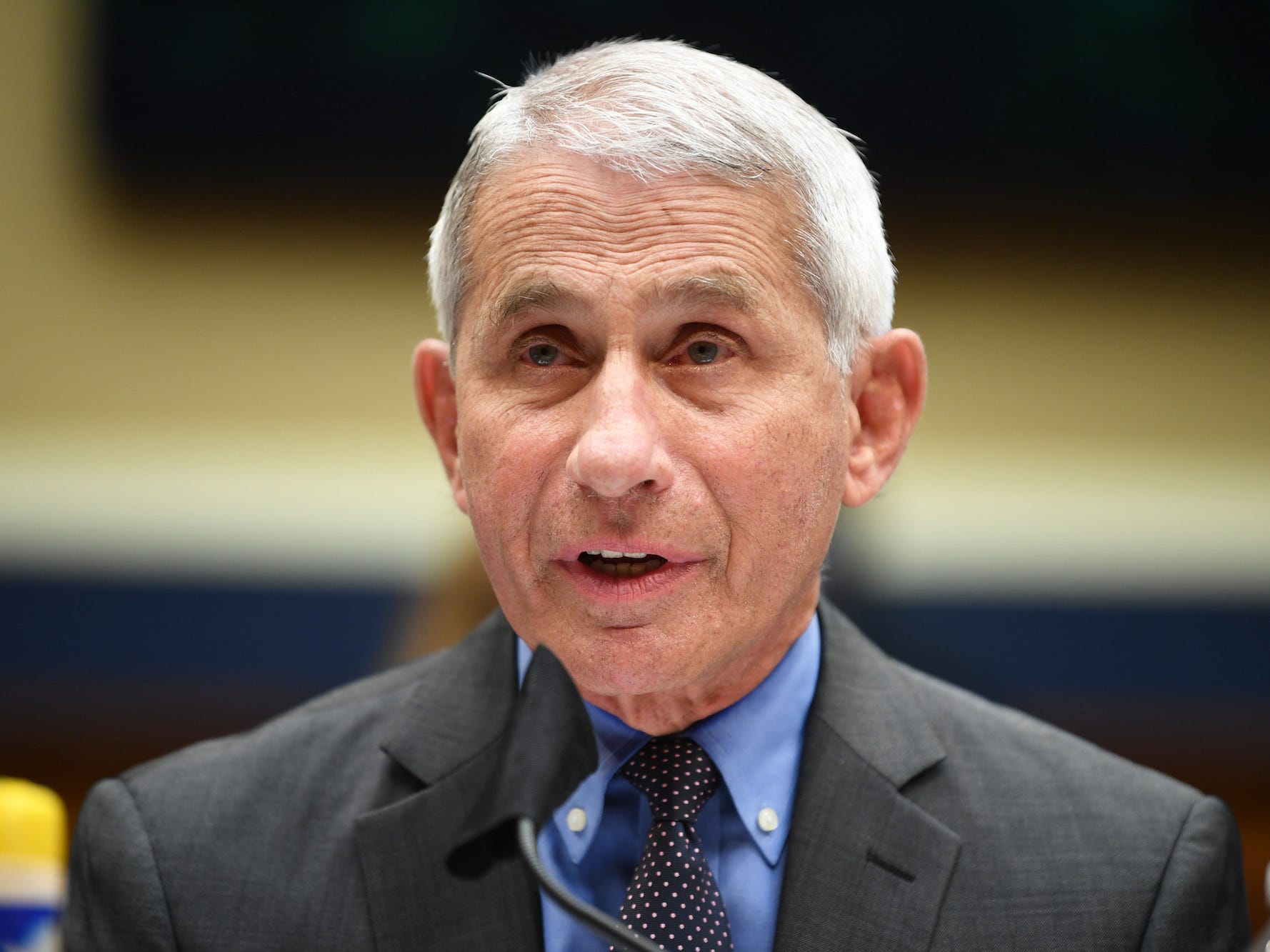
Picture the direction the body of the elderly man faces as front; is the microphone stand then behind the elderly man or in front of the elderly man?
in front

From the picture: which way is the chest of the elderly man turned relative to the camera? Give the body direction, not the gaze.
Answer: toward the camera
